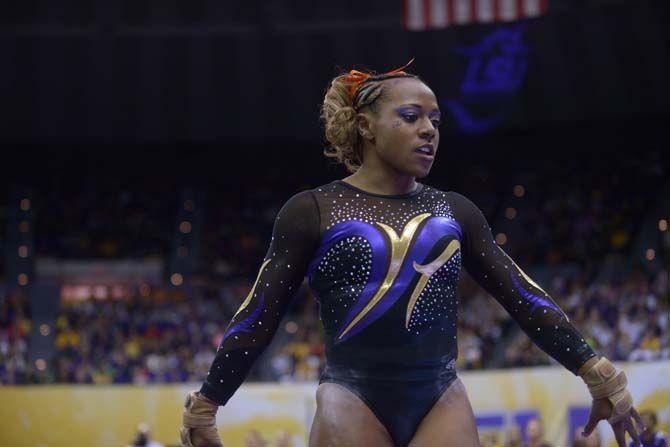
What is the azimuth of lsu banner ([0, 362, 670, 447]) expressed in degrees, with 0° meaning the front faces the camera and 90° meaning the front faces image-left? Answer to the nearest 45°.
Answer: approximately 0°

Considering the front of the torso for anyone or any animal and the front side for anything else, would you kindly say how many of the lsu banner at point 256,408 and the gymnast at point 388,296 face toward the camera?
2

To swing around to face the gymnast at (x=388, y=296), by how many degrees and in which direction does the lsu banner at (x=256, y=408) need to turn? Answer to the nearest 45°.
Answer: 0° — it already faces them

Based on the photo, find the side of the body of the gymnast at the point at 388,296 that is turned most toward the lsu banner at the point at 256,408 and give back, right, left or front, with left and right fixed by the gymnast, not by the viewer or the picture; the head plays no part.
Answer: back
